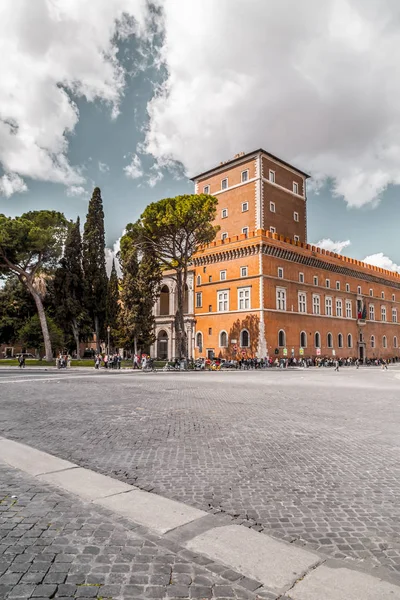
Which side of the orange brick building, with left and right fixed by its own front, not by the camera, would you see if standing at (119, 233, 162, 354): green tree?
right

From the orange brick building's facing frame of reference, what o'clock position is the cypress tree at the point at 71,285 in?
The cypress tree is roughly at 4 o'clock from the orange brick building.

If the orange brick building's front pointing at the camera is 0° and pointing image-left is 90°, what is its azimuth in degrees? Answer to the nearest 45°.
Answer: approximately 315°

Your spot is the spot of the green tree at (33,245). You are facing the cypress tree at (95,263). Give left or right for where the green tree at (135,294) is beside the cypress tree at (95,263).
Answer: right

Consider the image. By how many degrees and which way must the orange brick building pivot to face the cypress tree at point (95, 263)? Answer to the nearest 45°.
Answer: approximately 135° to its right

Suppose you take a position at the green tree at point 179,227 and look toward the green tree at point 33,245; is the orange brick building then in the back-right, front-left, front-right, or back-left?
back-right

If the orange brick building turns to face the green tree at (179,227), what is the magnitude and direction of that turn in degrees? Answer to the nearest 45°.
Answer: approximately 90° to its right

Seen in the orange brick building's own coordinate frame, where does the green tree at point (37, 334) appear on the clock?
The green tree is roughly at 4 o'clock from the orange brick building.
